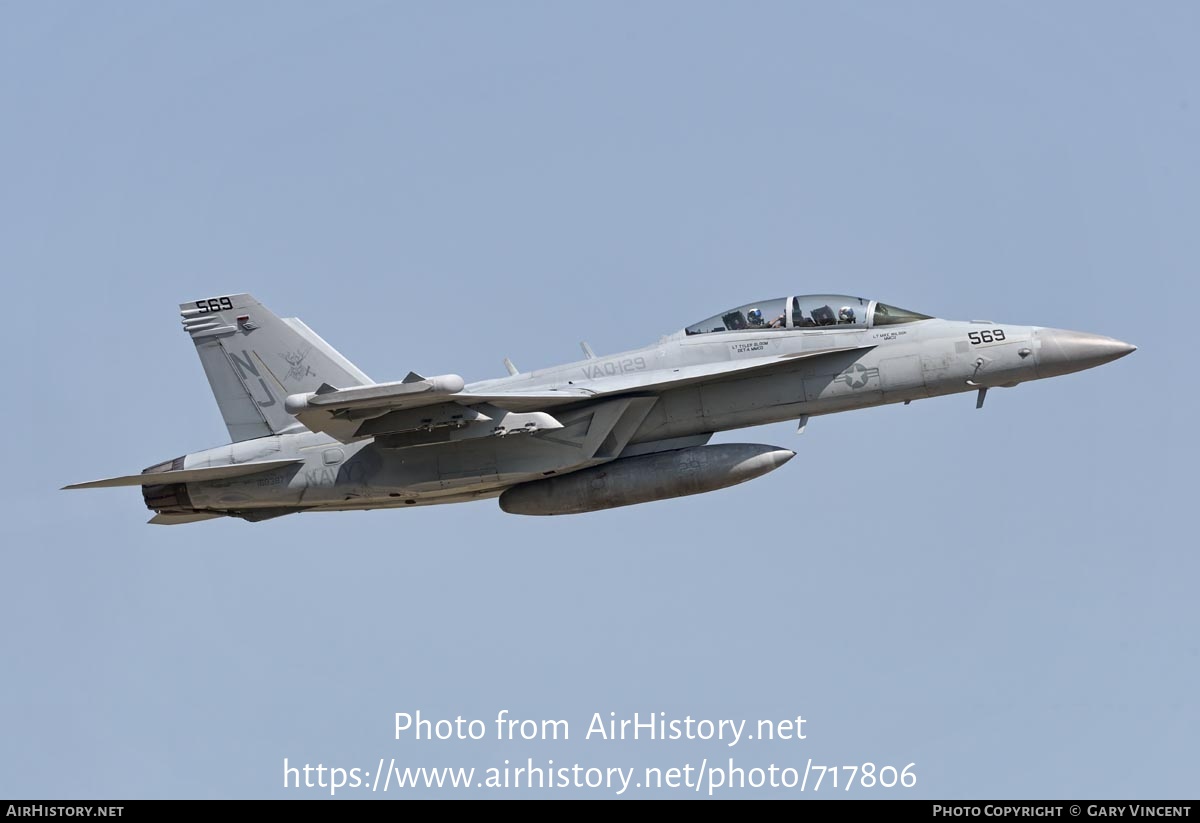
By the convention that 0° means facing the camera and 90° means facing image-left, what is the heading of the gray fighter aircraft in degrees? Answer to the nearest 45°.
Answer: approximately 270°
